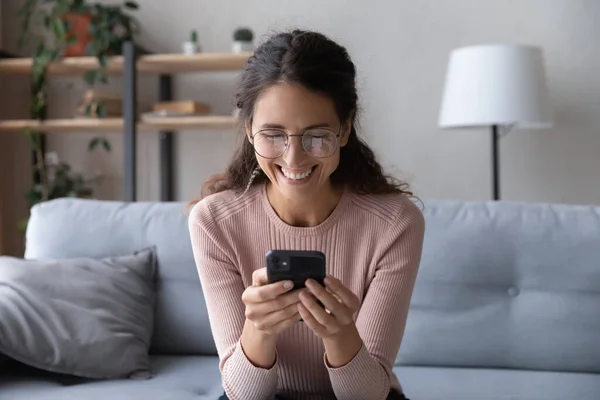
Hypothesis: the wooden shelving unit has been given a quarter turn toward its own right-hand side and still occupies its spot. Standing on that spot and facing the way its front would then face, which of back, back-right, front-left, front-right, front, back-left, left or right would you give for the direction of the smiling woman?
left

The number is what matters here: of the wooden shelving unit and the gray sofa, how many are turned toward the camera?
2

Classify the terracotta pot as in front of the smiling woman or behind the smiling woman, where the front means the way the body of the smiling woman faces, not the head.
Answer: behind

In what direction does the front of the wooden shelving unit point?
toward the camera

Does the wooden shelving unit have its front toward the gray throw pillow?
yes

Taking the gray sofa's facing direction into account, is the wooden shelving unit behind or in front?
behind

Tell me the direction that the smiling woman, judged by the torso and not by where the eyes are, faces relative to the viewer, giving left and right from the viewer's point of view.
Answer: facing the viewer
